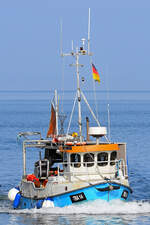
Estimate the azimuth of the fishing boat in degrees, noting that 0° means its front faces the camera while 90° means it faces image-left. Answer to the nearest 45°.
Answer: approximately 315°
